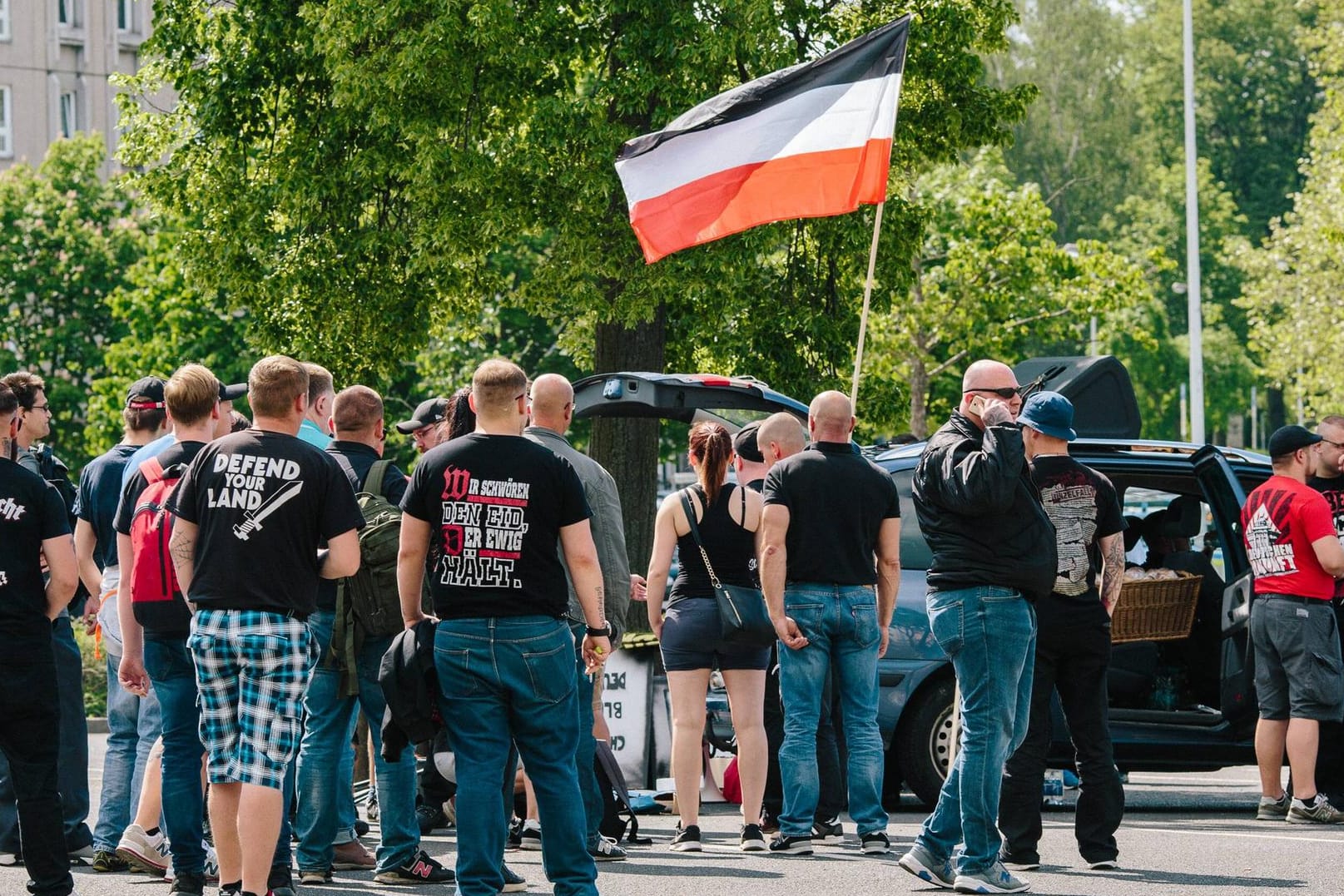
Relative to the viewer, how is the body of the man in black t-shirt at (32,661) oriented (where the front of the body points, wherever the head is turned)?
away from the camera

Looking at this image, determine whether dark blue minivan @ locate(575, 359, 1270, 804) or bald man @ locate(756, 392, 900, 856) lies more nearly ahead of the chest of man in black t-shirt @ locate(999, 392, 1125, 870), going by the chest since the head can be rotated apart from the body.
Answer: the dark blue minivan

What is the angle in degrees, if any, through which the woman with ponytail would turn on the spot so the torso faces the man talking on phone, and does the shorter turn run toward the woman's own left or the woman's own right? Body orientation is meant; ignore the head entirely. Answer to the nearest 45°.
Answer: approximately 135° to the woman's own right

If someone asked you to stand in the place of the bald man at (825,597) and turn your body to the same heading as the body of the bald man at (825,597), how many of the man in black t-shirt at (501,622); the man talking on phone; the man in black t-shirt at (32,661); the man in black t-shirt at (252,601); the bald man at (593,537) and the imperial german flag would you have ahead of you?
1

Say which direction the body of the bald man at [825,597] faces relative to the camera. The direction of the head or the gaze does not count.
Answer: away from the camera

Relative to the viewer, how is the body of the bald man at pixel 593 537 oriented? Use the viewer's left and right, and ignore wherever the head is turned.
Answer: facing away from the viewer and to the right of the viewer

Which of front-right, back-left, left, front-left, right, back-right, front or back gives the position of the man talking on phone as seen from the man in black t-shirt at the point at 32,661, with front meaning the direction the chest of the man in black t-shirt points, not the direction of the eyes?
right

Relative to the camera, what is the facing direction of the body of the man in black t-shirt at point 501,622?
away from the camera

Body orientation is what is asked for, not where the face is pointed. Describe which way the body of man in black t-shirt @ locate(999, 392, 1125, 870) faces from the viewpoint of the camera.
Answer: away from the camera

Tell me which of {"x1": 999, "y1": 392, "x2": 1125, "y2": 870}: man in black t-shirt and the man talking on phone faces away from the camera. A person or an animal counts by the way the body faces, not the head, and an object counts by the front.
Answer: the man in black t-shirt

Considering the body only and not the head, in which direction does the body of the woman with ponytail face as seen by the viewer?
away from the camera

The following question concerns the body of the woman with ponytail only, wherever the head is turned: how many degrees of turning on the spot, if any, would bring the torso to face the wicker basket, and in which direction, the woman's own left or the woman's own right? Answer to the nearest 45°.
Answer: approximately 45° to the woman's own right
